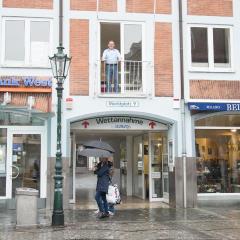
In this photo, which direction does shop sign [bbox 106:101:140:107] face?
toward the camera

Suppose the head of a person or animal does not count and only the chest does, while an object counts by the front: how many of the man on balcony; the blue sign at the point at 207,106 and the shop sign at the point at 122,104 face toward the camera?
3

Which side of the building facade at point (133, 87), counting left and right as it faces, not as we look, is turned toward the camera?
front

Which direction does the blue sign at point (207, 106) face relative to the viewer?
toward the camera

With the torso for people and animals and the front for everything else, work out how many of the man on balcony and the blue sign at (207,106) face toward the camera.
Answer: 2

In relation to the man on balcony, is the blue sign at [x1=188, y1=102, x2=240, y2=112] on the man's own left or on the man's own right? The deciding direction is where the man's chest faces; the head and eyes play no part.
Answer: on the man's own left

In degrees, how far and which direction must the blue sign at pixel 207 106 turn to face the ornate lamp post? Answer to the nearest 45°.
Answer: approximately 45° to its right

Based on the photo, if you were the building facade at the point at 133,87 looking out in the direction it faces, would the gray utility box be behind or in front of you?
in front

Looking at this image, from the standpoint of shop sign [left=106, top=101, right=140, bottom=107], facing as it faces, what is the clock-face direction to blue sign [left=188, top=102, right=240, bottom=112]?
The blue sign is roughly at 9 o'clock from the shop sign.
